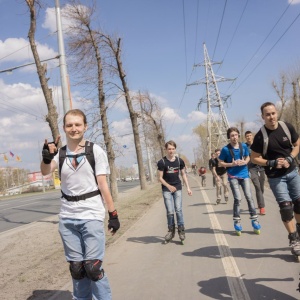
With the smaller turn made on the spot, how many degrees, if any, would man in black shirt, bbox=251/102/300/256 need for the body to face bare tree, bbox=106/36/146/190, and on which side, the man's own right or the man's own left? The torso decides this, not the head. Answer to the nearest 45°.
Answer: approximately 135° to the man's own right

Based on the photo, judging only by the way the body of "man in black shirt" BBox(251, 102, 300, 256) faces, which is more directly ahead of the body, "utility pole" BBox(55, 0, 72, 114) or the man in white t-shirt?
the man in white t-shirt

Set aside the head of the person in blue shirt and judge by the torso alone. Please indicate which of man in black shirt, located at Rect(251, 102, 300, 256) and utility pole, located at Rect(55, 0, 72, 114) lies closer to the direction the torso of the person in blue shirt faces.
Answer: the man in black shirt

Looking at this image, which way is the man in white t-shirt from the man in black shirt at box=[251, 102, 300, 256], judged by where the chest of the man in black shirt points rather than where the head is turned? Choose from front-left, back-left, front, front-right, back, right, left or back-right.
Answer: front-right

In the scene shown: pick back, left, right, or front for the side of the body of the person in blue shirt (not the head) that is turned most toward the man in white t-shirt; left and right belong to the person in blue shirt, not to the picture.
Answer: front

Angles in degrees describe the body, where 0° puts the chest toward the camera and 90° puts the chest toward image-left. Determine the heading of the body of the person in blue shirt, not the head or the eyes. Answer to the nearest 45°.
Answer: approximately 0°

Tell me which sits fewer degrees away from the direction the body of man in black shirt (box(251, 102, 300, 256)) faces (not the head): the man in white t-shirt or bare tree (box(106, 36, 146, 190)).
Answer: the man in white t-shirt

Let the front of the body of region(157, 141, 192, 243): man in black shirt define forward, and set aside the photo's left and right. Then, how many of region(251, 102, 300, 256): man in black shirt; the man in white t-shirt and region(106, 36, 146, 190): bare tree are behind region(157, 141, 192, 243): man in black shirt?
1

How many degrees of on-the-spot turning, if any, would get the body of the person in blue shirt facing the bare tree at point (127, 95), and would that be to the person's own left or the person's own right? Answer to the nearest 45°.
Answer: approximately 135° to the person's own right

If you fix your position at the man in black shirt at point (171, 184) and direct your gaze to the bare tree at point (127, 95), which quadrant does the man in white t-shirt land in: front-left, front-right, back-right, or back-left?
back-left
